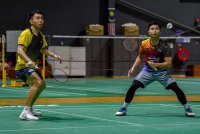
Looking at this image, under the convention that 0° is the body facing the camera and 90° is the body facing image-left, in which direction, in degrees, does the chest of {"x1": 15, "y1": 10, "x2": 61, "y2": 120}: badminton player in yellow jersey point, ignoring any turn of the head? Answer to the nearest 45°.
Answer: approximately 315°

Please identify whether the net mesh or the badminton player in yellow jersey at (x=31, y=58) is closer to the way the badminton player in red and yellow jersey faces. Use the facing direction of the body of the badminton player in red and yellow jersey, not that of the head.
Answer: the badminton player in yellow jersey

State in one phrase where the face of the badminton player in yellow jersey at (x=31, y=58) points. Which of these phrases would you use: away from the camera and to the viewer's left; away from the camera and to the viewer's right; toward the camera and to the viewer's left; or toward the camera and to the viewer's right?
toward the camera and to the viewer's right

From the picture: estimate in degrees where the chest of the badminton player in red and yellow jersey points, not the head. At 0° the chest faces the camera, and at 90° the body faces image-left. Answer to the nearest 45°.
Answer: approximately 0°

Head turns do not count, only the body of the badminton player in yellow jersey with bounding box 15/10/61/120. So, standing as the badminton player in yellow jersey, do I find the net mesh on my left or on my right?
on my left

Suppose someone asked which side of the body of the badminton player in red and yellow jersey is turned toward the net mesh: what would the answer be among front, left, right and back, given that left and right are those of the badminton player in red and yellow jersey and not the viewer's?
back

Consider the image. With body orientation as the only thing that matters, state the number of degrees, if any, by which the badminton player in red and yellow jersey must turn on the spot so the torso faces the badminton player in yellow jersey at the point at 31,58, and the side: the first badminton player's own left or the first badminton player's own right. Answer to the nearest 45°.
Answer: approximately 90° to the first badminton player's own right
